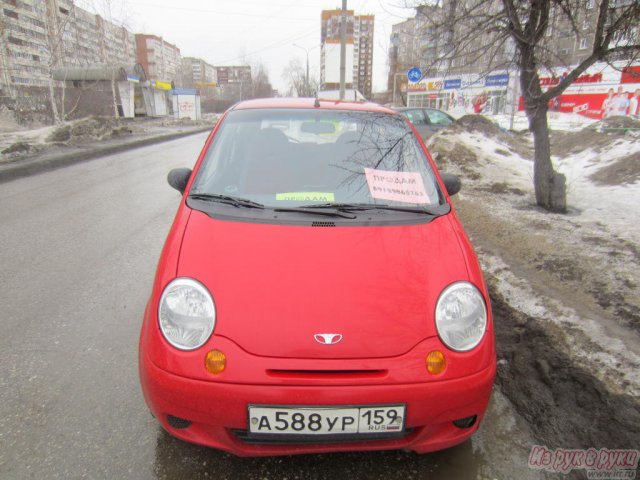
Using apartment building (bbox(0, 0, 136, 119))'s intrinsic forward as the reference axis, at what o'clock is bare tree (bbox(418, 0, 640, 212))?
The bare tree is roughly at 1 o'clock from the apartment building.

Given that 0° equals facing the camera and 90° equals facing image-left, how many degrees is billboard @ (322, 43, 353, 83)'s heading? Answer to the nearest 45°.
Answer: approximately 0°

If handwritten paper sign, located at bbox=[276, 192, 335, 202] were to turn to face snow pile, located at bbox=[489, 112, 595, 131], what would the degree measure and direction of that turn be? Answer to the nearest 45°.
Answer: approximately 135° to its left

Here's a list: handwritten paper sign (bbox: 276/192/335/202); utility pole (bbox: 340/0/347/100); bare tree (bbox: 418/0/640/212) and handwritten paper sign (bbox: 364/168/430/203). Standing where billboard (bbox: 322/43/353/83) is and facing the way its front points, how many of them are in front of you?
4

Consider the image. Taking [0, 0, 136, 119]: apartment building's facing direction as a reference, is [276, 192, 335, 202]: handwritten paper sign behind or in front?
in front

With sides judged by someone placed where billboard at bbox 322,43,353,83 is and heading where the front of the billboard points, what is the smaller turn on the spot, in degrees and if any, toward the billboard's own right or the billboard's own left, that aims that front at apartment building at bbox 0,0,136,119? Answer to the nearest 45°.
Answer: approximately 45° to the billboard's own right

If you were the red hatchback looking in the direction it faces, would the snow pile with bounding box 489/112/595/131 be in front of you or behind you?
behind

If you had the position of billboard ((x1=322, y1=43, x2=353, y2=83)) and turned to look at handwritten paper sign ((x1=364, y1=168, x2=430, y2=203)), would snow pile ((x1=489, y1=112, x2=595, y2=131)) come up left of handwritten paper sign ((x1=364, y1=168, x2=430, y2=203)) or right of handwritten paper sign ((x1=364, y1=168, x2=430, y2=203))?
left

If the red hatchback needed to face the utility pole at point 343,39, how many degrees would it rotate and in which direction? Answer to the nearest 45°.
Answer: approximately 180°

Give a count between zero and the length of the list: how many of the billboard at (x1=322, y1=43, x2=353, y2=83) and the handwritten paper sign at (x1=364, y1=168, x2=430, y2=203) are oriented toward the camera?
2

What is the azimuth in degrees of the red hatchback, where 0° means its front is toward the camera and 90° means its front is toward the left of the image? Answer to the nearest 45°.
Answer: approximately 0°

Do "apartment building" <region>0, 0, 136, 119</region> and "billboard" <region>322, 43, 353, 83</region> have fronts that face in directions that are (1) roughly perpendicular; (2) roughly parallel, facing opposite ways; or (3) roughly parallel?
roughly perpendicular

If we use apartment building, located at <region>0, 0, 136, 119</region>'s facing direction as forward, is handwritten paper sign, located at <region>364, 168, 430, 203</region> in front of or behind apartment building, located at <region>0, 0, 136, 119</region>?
in front

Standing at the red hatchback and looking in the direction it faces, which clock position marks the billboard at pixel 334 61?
The billboard is roughly at 6 o'clock from the red hatchback.

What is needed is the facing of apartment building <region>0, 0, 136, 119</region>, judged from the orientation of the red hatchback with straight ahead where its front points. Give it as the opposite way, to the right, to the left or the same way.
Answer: to the left

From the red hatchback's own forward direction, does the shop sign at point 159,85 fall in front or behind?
behind
